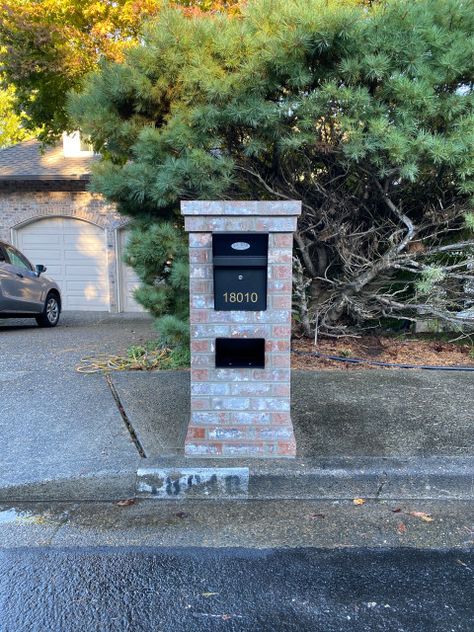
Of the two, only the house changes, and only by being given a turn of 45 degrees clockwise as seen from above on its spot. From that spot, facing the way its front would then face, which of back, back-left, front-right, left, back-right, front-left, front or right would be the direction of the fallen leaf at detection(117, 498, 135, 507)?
front-left

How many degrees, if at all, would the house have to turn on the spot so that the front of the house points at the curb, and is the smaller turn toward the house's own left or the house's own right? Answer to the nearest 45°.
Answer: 0° — it already faces it

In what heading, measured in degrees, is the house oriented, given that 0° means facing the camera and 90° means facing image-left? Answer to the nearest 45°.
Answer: approximately 0°

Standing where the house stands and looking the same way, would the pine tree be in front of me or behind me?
in front

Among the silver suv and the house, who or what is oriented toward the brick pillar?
the house

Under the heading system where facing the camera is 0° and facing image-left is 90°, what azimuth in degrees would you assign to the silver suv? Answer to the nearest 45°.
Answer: approximately 225°

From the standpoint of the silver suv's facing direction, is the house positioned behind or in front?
in front

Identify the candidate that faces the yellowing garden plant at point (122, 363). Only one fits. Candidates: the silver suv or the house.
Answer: the house

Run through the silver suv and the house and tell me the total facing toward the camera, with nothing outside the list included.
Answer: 1

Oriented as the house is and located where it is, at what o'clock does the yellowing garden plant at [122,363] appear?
The yellowing garden plant is roughly at 12 o'clock from the house.
